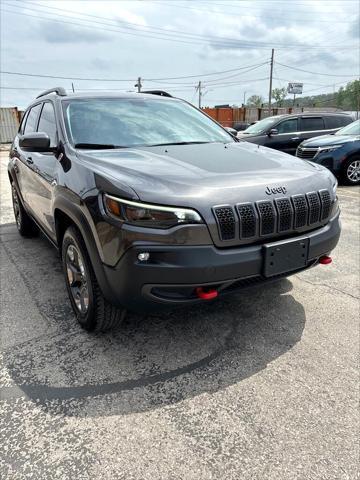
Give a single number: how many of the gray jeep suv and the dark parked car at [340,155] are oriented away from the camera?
0

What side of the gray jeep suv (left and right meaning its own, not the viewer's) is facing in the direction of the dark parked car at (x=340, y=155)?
left

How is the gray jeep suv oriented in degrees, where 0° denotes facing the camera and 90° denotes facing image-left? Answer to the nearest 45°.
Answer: approximately 315°

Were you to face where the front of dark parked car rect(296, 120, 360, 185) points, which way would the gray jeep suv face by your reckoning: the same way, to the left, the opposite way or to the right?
to the left

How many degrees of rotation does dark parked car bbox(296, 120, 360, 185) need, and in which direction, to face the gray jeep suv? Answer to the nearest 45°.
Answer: approximately 45° to its left

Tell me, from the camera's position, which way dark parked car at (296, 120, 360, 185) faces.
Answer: facing the viewer and to the left of the viewer

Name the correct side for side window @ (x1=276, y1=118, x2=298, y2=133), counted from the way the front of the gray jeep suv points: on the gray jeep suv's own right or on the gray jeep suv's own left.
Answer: on the gray jeep suv's own left

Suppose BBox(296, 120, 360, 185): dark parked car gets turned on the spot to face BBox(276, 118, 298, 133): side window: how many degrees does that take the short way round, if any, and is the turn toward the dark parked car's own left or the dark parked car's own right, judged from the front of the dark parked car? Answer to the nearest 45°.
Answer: approximately 90° to the dark parked car's own right

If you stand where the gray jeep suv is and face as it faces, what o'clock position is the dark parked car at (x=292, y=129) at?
The dark parked car is roughly at 8 o'clock from the gray jeep suv.

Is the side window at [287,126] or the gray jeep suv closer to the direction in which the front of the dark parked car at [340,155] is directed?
the gray jeep suv
